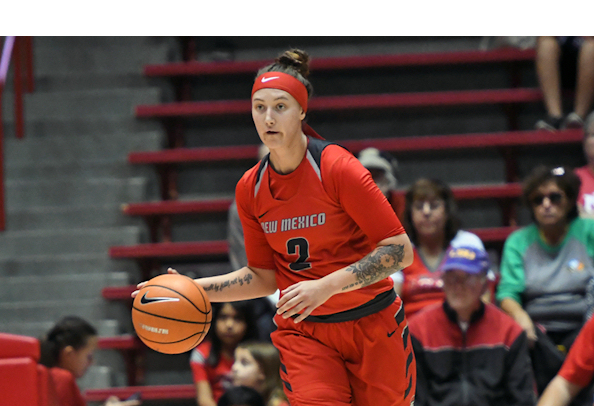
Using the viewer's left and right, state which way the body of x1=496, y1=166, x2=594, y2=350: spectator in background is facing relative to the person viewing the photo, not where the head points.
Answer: facing the viewer

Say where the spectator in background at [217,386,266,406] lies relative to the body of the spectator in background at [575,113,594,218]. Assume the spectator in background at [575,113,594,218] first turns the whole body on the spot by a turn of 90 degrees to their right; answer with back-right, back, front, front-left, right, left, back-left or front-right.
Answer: front-left

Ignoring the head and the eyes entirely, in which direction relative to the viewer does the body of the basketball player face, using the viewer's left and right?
facing the viewer and to the left of the viewer

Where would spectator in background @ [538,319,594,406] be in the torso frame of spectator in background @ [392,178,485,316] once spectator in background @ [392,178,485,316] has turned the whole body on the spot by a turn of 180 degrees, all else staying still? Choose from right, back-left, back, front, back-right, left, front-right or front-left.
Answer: back-right

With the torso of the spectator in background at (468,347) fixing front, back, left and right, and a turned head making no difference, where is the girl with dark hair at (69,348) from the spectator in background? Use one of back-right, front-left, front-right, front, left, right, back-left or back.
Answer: right

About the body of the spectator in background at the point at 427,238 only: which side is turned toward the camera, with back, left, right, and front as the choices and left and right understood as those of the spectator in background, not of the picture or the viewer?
front

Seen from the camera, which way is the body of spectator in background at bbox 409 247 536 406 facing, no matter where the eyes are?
toward the camera

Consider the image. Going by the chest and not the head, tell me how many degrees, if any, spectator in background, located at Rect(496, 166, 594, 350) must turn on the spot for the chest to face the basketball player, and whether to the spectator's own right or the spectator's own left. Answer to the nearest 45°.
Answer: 0° — they already face them

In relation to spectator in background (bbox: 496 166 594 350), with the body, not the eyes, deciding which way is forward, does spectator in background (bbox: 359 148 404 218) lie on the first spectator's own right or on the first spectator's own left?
on the first spectator's own right

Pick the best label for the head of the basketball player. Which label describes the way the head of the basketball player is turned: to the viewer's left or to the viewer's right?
to the viewer's left
